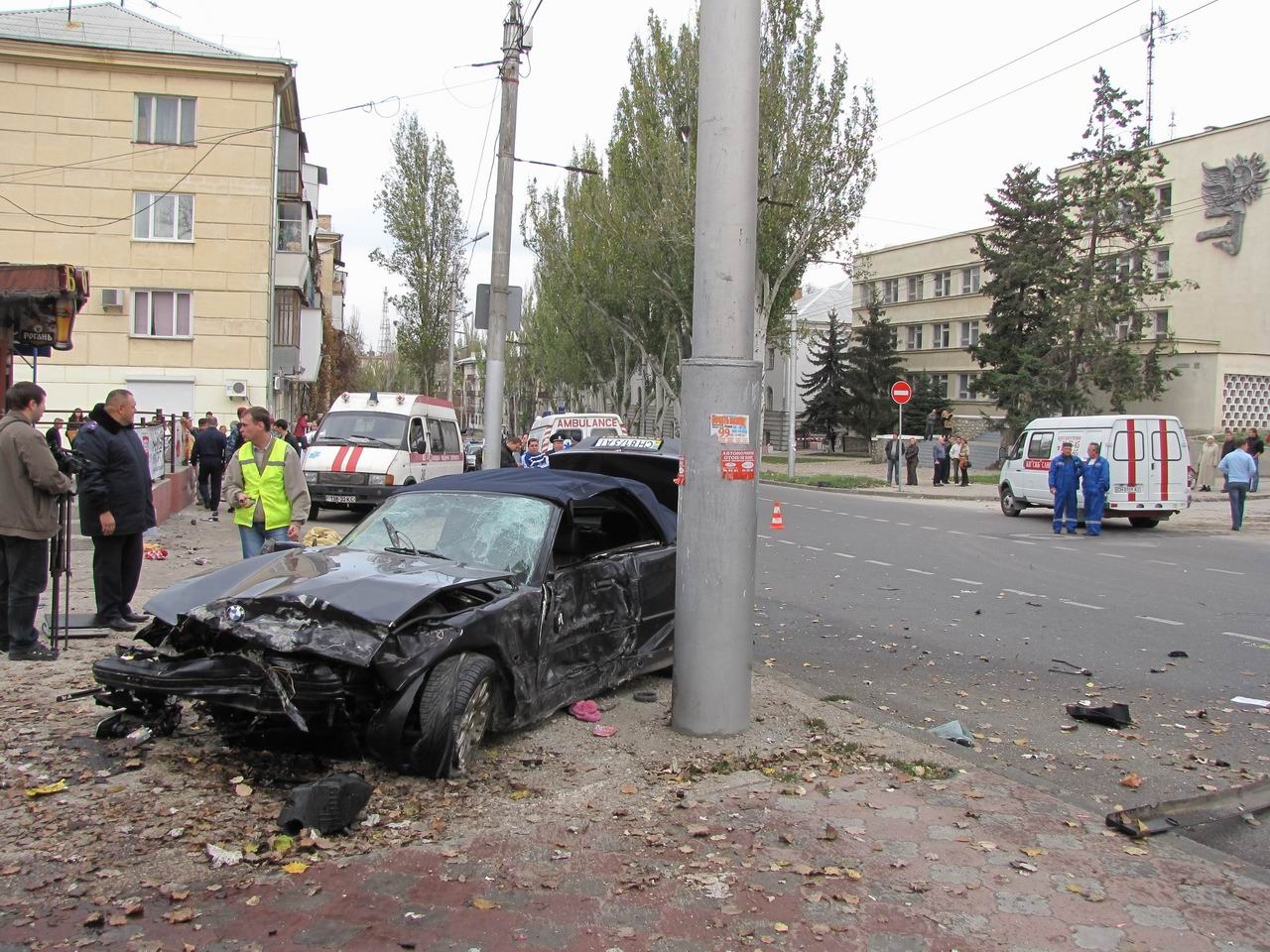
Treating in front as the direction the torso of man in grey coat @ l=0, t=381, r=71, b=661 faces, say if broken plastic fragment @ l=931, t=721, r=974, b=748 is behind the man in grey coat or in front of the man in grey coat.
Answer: in front

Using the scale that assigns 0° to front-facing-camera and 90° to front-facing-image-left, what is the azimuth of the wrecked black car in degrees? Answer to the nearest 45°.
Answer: approximately 45°

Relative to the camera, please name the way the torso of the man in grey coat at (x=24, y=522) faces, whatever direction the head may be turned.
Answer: to the viewer's right

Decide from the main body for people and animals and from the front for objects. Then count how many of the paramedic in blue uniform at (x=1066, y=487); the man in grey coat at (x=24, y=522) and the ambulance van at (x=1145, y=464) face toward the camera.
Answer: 1

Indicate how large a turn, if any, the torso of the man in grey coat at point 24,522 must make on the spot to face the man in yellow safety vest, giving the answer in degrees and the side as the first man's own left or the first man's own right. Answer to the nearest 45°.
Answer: approximately 45° to the first man's own left

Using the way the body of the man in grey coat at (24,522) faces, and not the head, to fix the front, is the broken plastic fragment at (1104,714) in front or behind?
in front

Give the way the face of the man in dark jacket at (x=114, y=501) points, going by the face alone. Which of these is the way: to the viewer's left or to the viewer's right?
to the viewer's right

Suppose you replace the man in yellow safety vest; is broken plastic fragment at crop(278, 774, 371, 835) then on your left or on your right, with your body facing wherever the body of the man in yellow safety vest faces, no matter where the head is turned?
on your left

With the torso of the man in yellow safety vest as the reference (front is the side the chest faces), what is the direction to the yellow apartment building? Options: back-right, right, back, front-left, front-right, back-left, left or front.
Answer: back-right

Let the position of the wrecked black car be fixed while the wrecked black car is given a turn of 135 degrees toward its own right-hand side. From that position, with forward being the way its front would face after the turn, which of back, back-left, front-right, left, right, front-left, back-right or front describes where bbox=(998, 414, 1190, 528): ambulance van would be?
front-right

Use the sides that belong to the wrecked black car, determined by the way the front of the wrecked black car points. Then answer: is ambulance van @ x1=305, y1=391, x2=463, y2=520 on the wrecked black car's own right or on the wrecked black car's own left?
on the wrecked black car's own right

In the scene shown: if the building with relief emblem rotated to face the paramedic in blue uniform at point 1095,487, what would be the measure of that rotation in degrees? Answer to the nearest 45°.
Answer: approximately 45° to its left
